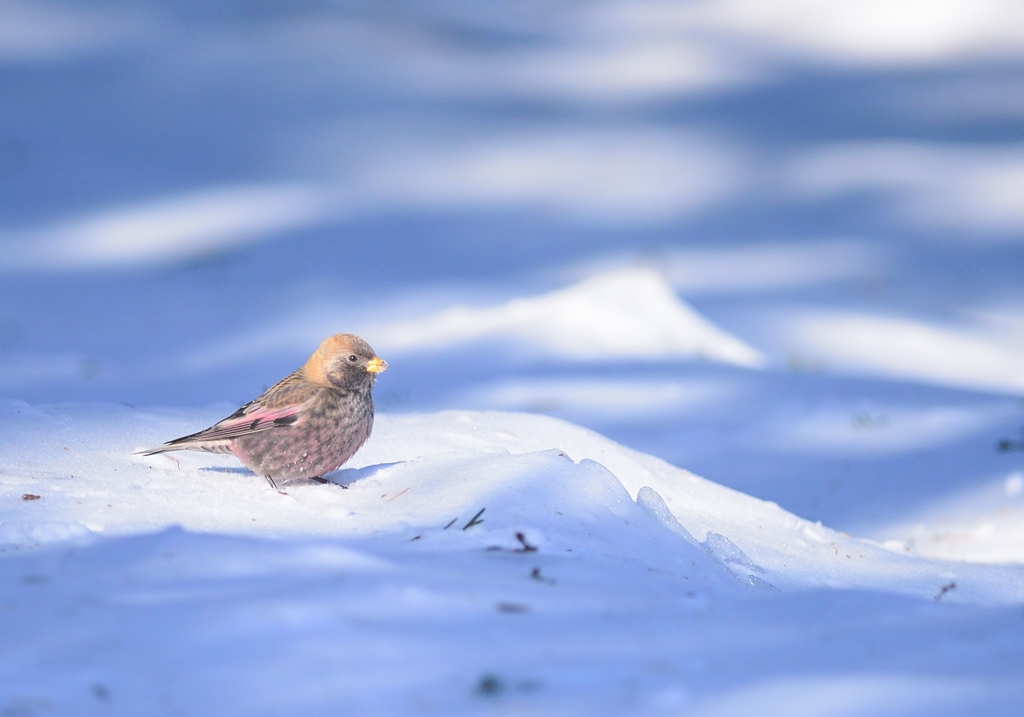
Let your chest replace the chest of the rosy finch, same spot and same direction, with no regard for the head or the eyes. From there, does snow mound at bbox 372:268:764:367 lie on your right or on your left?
on your left

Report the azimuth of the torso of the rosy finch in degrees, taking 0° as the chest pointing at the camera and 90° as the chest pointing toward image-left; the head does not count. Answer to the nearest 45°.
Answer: approximately 270°
